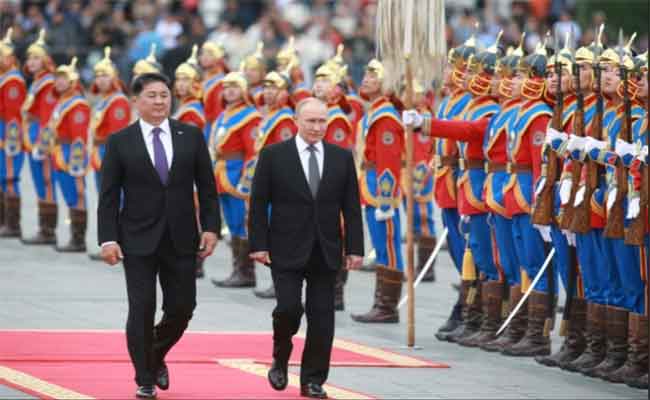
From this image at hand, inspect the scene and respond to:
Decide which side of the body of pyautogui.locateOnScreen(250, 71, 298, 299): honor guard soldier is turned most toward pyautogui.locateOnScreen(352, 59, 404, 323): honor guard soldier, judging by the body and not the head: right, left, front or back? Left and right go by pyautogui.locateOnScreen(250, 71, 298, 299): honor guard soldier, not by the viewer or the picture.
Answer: left

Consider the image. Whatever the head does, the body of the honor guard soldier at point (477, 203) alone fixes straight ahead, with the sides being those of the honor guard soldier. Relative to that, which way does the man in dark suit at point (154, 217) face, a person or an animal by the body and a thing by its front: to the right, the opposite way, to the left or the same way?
to the left

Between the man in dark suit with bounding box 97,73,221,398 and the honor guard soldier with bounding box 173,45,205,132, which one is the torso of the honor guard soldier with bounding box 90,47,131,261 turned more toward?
the man in dark suit

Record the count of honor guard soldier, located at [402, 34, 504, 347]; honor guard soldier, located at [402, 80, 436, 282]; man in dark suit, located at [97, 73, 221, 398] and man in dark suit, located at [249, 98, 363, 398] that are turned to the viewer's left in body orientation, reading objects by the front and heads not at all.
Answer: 2

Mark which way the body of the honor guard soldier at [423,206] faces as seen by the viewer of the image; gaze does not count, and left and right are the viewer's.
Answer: facing to the left of the viewer

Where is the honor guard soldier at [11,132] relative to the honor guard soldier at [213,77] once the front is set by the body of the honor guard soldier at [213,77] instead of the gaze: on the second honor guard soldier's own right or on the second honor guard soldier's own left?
on the second honor guard soldier's own right

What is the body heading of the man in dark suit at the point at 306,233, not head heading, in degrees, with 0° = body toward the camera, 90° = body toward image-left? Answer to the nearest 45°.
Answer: approximately 0°
